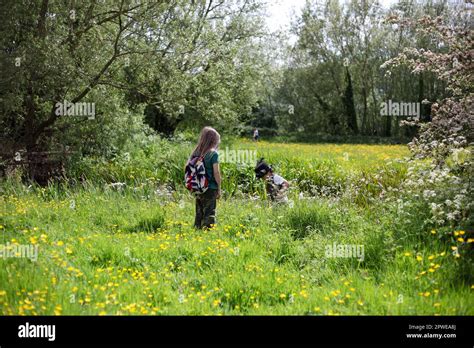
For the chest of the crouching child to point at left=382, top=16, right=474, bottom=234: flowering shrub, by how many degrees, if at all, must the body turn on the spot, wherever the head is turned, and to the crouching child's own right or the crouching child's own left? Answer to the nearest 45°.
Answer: approximately 135° to the crouching child's own left

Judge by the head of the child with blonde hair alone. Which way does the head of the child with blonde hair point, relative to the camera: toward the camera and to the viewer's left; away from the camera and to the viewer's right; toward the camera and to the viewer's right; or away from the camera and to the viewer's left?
away from the camera and to the viewer's right

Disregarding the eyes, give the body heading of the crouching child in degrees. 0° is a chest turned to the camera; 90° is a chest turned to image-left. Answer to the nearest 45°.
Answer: approximately 90°

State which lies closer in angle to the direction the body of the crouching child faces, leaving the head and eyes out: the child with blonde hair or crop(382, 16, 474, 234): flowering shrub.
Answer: the child with blonde hair

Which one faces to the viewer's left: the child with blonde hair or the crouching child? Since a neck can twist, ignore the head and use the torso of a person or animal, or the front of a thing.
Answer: the crouching child

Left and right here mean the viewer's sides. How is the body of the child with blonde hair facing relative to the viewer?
facing away from the viewer and to the right of the viewer

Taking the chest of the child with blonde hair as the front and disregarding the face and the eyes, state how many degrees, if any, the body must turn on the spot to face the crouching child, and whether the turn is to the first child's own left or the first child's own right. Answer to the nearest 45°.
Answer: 0° — they already face them

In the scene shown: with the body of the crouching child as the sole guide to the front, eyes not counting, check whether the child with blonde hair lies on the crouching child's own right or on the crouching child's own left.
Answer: on the crouching child's own left
